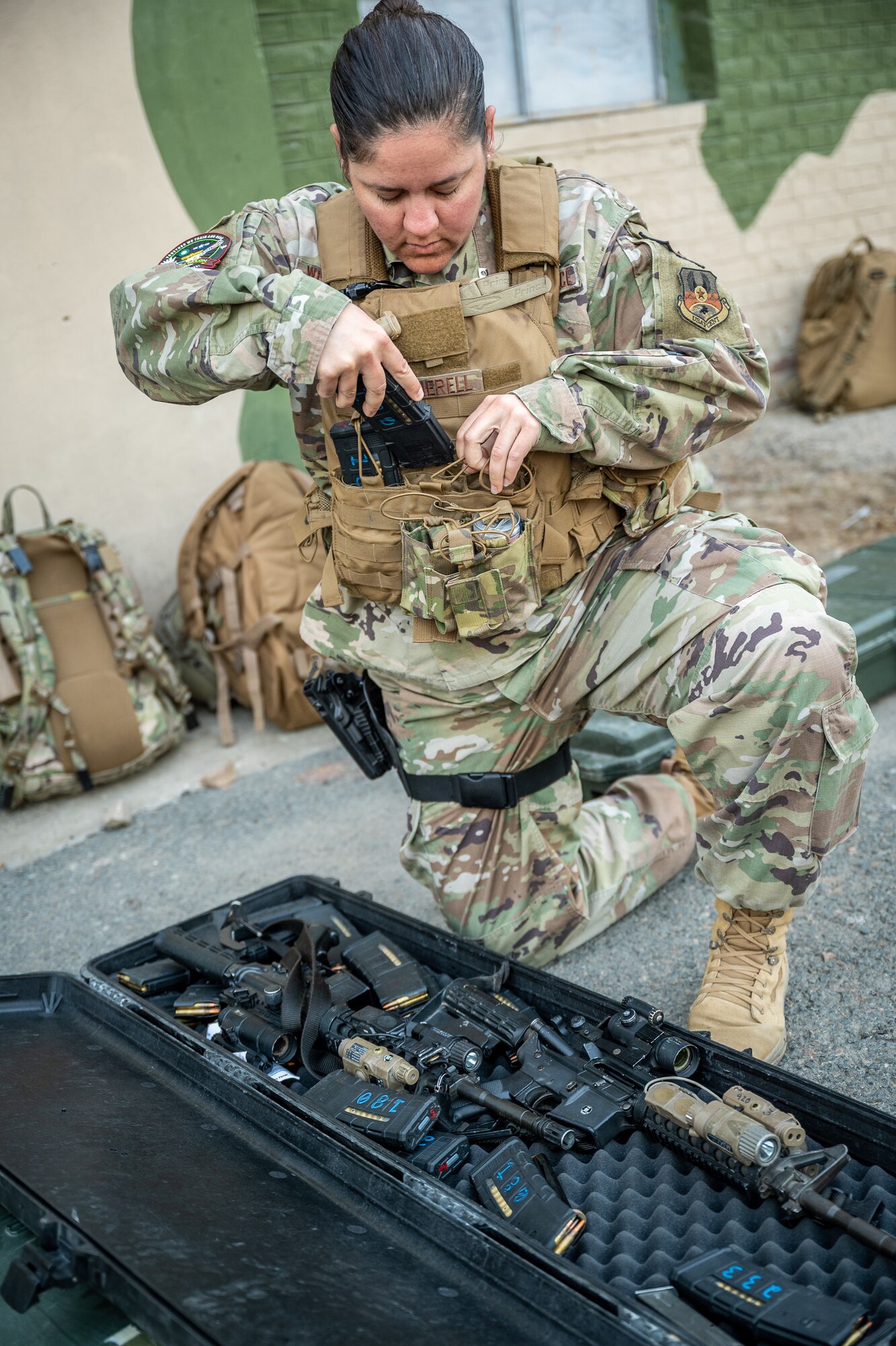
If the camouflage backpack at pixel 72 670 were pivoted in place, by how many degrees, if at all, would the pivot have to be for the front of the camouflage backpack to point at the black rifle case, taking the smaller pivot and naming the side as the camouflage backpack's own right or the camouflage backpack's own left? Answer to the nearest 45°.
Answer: approximately 180°

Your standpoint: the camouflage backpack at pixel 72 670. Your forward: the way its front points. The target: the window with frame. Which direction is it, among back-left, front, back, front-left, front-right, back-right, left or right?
front-right

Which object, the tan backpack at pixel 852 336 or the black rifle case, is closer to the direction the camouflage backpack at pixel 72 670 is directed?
the tan backpack

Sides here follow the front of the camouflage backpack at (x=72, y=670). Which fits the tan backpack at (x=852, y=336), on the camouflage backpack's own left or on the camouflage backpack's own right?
on the camouflage backpack's own right

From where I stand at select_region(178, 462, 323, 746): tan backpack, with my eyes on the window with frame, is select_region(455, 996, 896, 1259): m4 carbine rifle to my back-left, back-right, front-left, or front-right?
back-right

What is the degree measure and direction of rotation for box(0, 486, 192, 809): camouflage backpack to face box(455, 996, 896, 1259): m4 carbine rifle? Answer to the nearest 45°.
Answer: approximately 180°
